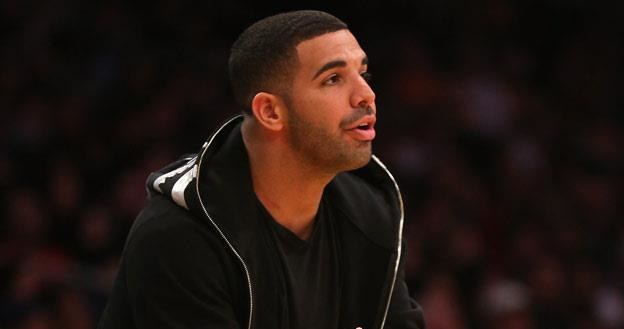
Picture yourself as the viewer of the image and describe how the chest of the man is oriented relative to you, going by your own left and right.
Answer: facing the viewer and to the right of the viewer
